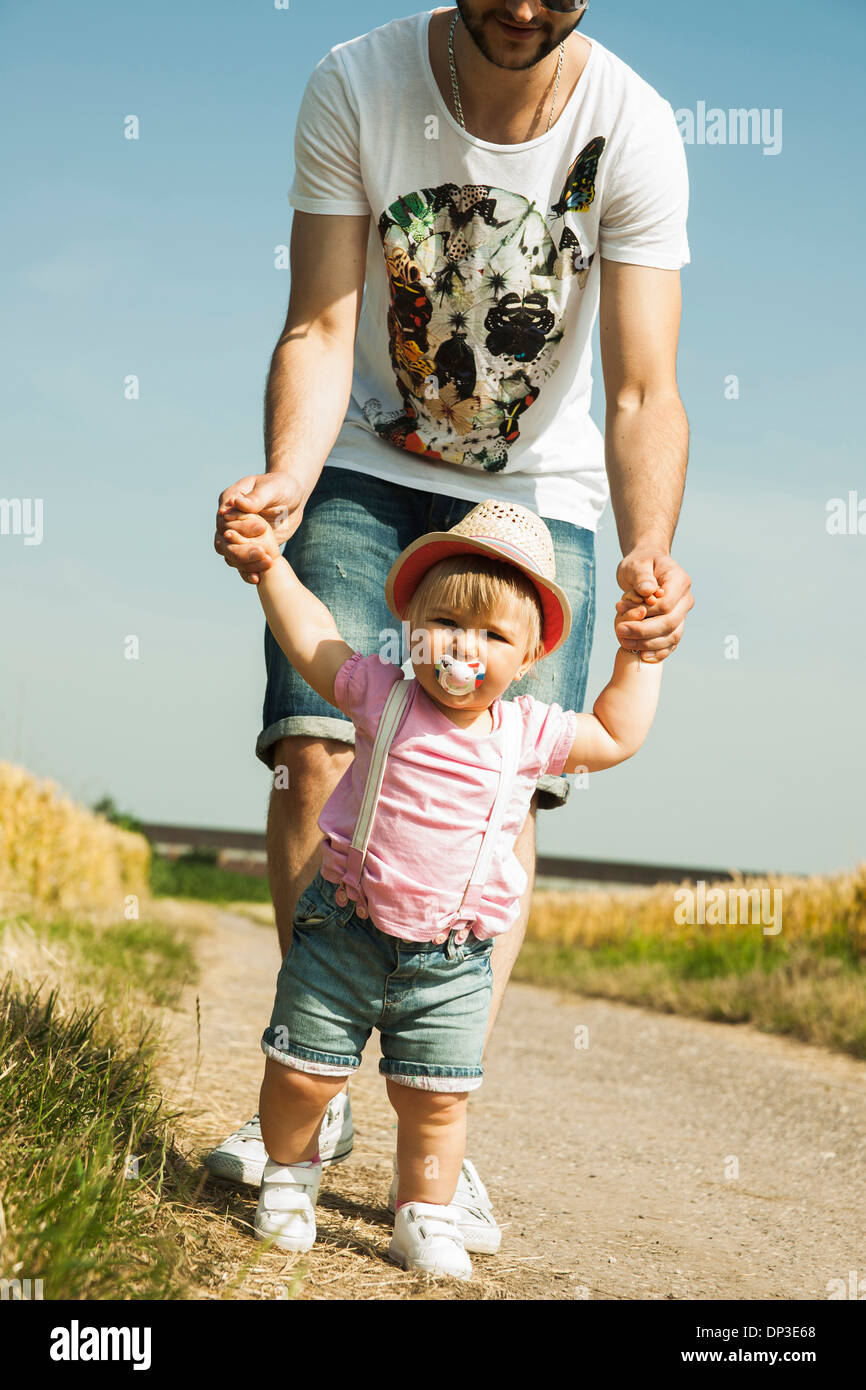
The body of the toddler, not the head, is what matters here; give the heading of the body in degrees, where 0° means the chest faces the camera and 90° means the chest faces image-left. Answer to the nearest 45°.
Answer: approximately 0°

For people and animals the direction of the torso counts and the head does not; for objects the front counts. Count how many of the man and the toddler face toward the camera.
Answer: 2

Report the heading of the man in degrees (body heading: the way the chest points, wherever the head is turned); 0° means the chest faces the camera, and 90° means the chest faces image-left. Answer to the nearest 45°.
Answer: approximately 0°
